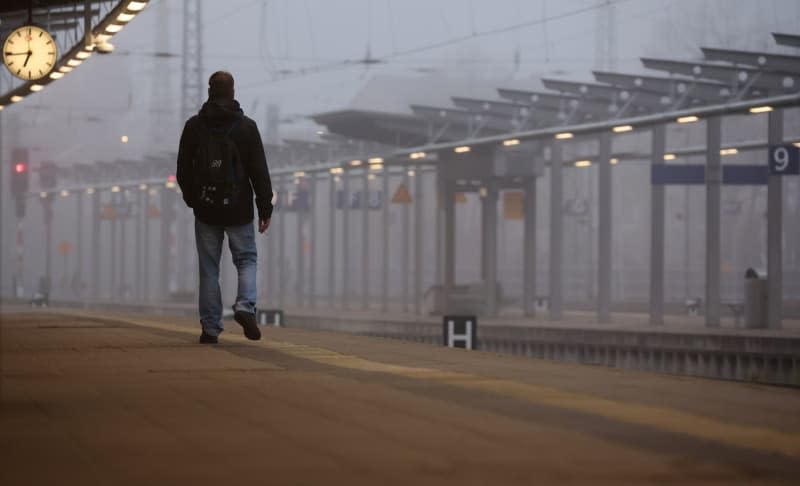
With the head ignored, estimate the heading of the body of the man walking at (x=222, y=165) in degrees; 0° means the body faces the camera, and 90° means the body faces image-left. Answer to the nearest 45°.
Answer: approximately 180°

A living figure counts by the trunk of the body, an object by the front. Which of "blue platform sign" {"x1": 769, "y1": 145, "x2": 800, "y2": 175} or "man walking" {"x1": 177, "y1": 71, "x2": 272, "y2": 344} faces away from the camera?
the man walking

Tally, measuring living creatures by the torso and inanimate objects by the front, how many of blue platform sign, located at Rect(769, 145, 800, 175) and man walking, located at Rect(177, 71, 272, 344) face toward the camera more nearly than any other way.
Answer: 1

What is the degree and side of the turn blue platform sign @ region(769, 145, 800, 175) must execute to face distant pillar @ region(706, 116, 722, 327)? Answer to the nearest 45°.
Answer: approximately 135° to its right
